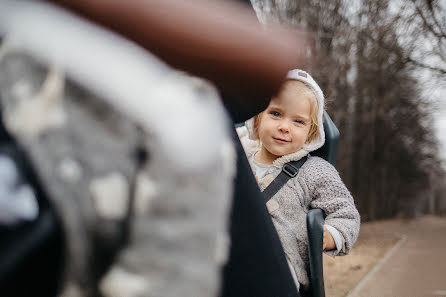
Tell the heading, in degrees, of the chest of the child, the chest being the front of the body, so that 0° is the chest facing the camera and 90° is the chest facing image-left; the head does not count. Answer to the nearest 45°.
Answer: approximately 45°
